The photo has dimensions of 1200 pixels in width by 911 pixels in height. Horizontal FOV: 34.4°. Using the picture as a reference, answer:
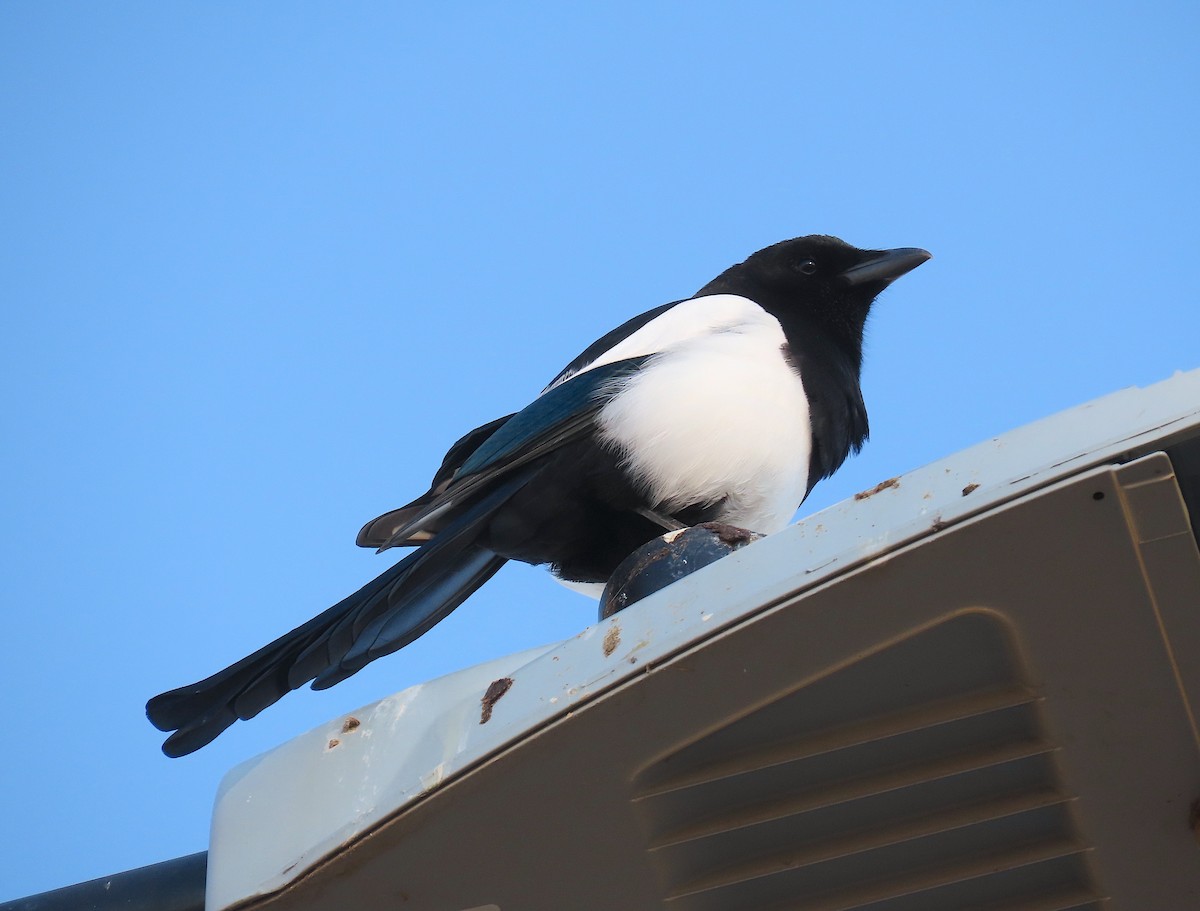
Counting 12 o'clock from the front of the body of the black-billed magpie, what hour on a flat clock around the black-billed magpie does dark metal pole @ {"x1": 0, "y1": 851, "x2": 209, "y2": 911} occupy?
The dark metal pole is roughly at 6 o'clock from the black-billed magpie.

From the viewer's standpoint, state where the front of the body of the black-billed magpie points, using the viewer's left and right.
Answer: facing to the right of the viewer
